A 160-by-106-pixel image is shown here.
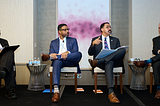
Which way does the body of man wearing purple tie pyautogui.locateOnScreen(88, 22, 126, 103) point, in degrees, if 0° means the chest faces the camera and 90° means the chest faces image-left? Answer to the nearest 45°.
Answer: approximately 0°

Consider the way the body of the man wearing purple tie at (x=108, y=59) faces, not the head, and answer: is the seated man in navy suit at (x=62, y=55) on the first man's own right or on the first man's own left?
on the first man's own right

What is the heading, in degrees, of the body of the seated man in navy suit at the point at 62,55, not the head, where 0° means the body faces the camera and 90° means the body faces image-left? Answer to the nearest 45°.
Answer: approximately 0°

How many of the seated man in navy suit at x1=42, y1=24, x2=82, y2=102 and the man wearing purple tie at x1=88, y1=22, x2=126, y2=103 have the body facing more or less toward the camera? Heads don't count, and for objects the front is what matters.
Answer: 2

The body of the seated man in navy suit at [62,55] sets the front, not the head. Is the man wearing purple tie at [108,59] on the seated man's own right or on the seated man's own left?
on the seated man's own left
